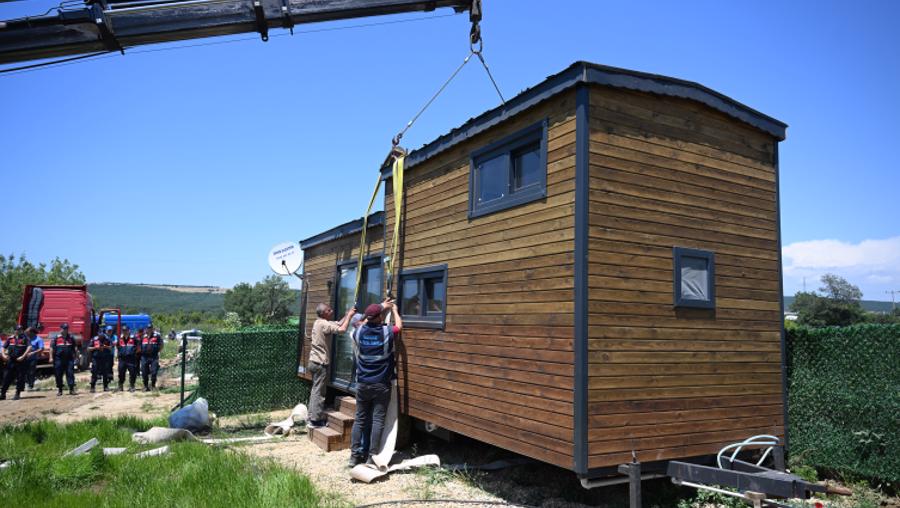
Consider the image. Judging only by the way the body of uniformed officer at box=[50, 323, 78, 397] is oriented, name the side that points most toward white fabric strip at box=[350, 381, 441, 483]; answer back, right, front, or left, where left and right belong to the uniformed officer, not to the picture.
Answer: front

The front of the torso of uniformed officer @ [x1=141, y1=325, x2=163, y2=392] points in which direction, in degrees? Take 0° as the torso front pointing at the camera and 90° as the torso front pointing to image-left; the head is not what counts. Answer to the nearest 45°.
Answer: approximately 0°

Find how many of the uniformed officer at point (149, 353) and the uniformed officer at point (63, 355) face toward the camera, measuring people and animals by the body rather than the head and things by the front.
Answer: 2

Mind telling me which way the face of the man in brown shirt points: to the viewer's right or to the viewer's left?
to the viewer's right

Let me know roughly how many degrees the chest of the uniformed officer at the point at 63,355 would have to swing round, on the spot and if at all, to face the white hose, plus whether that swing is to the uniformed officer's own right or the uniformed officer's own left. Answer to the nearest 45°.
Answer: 0° — they already face it

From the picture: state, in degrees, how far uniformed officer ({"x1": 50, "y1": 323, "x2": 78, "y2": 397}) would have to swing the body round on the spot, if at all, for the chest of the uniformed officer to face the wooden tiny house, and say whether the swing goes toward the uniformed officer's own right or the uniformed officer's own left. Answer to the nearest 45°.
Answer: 0° — they already face it

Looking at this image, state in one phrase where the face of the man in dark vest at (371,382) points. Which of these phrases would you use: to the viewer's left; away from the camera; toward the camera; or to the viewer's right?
away from the camera

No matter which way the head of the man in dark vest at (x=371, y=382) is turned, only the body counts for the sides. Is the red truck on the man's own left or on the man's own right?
on the man's own left

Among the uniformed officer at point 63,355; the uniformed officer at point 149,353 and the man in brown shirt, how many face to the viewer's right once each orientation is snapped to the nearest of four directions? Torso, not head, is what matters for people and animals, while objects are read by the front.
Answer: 1

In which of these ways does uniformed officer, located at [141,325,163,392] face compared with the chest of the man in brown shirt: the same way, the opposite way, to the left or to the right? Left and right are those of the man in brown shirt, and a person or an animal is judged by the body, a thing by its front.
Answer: to the right

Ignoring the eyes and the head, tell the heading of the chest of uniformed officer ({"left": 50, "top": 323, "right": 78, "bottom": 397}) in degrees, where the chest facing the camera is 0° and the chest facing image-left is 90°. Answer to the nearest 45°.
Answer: approximately 0°

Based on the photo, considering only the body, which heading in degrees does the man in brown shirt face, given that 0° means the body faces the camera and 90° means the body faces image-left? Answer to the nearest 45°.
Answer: approximately 270°

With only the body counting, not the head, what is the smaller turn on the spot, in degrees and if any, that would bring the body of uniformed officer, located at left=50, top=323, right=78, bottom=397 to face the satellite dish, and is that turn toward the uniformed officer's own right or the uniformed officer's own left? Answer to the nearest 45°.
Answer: approximately 45° to the uniformed officer's own left

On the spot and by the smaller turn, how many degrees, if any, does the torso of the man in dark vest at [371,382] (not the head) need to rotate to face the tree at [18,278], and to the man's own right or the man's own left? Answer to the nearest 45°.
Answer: approximately 90° to the man's own left
